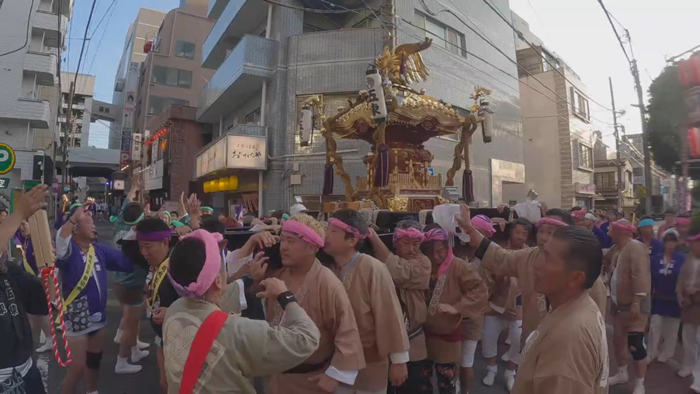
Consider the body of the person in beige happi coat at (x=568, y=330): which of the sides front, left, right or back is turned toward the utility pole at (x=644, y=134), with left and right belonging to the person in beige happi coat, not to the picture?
right

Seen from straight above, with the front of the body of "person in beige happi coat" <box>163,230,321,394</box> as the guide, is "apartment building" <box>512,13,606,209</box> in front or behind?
in front

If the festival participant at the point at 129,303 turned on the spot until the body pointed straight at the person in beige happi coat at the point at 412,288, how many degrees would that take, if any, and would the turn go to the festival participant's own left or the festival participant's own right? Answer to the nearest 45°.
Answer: approximately 45° to the festival participant's own right

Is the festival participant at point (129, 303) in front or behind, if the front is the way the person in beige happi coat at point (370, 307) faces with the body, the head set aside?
in front

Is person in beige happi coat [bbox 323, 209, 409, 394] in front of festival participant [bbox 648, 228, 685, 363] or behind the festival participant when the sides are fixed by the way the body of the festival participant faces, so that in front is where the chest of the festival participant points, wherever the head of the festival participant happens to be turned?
in front

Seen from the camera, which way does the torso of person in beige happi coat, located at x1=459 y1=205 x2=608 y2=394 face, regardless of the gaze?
to the viewer's left
